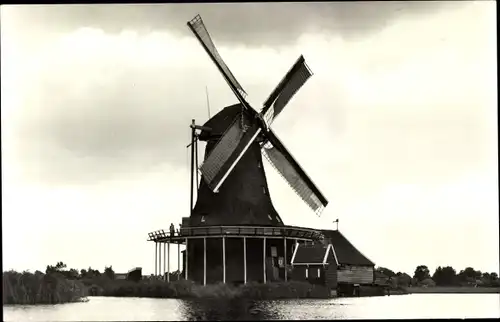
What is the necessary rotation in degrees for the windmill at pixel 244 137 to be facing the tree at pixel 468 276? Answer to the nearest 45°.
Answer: approximately 45° to its left

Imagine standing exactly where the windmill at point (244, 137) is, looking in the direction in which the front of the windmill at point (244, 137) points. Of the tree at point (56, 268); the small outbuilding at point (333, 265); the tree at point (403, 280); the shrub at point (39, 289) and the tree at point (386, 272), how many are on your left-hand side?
3

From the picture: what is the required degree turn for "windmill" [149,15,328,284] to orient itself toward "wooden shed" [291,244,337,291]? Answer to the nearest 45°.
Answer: approximately 90° to its left

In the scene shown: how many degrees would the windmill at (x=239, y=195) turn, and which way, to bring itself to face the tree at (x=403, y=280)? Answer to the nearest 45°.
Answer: approximately 90° to its left

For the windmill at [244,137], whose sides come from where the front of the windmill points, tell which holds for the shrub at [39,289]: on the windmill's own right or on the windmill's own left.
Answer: on the windmill's own right

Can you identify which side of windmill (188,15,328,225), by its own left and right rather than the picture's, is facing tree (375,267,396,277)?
left

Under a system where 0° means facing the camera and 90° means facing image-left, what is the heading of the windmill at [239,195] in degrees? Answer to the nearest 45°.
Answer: approximately 315°

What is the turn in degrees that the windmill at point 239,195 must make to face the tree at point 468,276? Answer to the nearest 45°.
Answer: approximately 45° to its left
